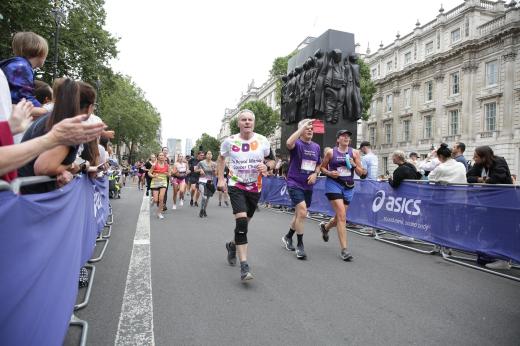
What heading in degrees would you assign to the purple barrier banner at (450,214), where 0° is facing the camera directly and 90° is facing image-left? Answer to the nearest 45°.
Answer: approximately 45°

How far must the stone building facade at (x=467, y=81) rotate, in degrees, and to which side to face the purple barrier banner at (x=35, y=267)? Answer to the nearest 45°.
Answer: approximately 45° to its left

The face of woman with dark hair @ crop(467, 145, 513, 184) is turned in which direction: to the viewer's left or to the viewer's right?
to the viewer's left

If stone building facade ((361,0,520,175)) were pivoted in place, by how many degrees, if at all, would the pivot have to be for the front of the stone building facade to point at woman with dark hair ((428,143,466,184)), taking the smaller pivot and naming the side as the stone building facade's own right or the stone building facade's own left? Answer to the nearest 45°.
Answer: approximately 45° to the stone building facade's own left

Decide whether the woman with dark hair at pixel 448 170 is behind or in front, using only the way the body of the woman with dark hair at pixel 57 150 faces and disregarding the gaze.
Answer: in front

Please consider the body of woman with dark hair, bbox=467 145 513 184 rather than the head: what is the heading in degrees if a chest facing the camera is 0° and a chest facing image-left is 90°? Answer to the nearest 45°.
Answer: approximately 45°

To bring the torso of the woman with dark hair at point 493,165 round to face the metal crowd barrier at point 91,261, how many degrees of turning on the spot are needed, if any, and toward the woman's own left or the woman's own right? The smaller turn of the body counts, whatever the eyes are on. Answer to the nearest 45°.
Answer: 0° — they already face it

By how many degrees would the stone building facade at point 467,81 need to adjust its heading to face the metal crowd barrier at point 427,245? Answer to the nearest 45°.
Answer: approximately 45° to its left

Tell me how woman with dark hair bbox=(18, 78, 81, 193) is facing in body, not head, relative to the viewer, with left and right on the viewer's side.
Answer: facing away from the viewer and to the right of the viewer

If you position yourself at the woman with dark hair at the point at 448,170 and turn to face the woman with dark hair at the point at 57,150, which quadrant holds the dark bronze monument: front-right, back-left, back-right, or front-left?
back-right

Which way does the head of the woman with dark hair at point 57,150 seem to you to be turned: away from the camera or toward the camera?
away from the camera

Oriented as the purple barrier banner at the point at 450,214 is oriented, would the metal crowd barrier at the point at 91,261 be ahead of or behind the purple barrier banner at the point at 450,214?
ahead

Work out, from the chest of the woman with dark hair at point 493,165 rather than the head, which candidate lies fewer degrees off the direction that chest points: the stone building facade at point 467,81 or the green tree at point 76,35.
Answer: the green tree

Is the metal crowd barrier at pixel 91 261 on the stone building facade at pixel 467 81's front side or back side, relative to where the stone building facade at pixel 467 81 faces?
on the front side
